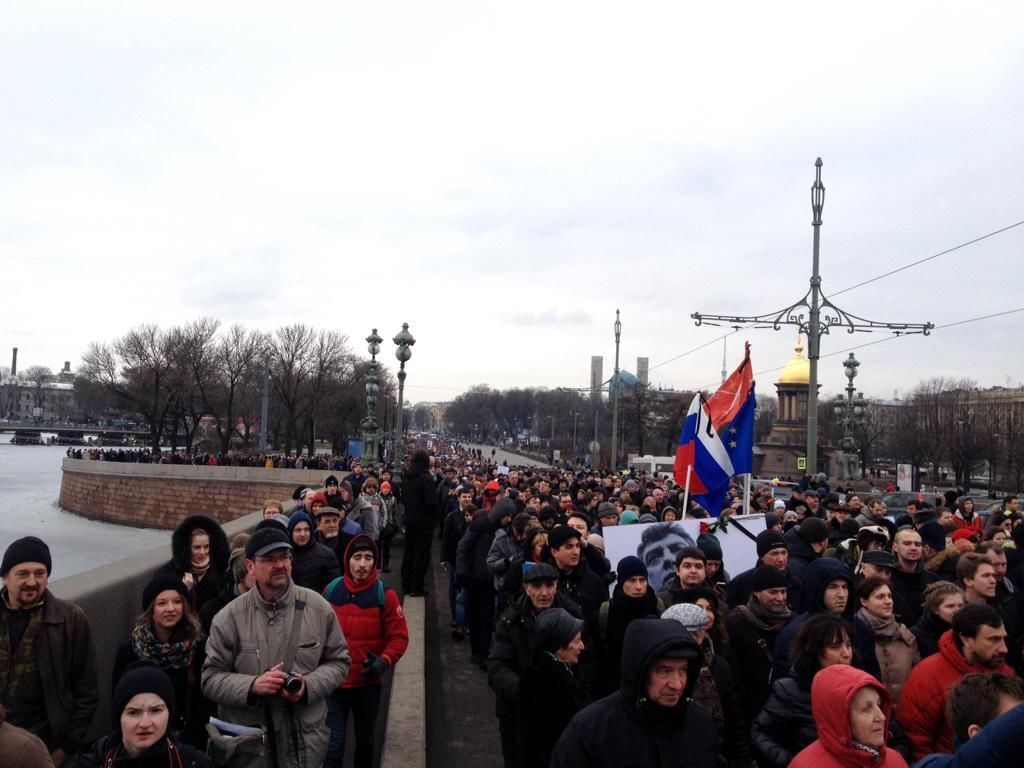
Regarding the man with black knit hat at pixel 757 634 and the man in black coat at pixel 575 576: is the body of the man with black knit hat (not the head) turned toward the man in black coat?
no

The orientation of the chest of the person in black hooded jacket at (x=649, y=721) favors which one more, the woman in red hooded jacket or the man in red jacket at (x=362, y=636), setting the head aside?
the woman in red hooded jacket

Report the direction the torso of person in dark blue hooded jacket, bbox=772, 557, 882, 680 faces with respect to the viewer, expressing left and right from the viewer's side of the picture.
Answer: facing the viewer and to the right of the viewer

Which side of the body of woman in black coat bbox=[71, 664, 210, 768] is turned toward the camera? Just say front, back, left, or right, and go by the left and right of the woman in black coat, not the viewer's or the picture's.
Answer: front

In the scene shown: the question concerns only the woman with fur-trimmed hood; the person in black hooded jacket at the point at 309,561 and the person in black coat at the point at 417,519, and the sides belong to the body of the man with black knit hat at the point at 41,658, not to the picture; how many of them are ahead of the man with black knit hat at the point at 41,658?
0

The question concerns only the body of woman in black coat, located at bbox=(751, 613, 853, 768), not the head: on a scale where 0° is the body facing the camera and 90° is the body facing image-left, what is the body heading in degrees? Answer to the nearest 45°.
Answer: approximately 315°

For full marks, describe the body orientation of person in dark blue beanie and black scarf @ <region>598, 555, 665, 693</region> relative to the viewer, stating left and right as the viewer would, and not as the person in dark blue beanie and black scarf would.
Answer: facing the viewer

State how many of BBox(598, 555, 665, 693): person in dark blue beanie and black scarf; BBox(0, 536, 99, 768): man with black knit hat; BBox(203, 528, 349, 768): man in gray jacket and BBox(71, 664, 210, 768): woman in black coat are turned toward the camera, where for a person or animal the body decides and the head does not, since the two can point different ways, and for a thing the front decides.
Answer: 4

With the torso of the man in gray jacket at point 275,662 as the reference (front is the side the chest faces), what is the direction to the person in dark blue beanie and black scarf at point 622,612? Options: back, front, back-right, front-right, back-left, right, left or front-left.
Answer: left

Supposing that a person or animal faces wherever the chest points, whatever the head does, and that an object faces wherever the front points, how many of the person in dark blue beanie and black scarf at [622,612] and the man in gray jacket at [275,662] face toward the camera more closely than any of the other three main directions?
2

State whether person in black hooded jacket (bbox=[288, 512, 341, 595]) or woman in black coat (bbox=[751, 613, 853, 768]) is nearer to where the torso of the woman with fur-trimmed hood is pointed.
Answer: the woman in black coat

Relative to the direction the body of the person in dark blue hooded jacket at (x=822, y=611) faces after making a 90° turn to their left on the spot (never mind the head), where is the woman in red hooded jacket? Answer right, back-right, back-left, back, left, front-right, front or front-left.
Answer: back-right

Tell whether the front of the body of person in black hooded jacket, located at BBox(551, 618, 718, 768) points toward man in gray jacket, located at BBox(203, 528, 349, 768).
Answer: no

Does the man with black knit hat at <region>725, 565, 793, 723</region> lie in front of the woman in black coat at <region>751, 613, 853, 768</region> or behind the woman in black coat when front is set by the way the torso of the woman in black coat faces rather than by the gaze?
behind

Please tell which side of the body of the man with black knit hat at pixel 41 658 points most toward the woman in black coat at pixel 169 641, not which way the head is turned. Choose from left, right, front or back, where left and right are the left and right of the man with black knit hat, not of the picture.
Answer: left

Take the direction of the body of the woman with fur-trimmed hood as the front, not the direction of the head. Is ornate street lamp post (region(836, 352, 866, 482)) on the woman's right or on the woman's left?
on the woman's left

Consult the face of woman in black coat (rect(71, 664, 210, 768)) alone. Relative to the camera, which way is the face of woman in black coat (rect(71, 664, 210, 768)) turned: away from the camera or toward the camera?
toward the camera
